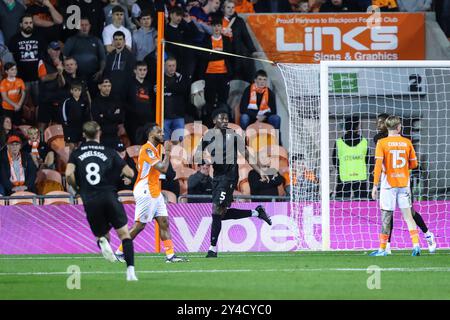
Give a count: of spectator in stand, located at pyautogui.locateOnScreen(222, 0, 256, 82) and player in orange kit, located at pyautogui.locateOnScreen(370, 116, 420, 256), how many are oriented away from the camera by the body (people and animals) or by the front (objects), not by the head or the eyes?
1

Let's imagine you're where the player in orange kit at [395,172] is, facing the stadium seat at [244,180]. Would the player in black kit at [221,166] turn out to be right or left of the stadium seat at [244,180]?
left

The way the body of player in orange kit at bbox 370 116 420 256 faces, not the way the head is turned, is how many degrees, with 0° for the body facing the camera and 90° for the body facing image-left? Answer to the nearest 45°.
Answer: approximately 180°

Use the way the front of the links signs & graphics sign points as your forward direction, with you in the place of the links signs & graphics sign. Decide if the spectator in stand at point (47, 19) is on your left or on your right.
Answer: on your right

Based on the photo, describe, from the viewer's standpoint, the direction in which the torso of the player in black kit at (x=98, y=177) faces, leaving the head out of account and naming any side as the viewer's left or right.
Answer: facing away from the viewer

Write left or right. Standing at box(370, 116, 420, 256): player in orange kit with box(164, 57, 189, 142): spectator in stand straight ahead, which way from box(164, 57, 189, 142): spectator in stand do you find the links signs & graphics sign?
right

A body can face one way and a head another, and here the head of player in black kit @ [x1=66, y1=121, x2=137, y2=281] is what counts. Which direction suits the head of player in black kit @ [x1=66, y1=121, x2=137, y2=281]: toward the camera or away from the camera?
away from the camera

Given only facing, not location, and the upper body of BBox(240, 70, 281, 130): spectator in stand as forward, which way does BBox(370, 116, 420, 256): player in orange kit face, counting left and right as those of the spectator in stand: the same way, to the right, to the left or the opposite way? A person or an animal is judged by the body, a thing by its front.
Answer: the opposite way

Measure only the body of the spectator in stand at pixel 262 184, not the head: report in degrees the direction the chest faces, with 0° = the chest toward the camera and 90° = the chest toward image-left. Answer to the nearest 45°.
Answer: approximately 0°

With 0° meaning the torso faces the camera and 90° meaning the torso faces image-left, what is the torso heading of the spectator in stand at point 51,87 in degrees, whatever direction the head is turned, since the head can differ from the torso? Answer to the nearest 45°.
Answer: approximately 315°

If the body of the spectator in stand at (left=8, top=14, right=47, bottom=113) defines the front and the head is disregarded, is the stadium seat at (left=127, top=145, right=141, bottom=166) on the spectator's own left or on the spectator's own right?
on the spectator's own left
